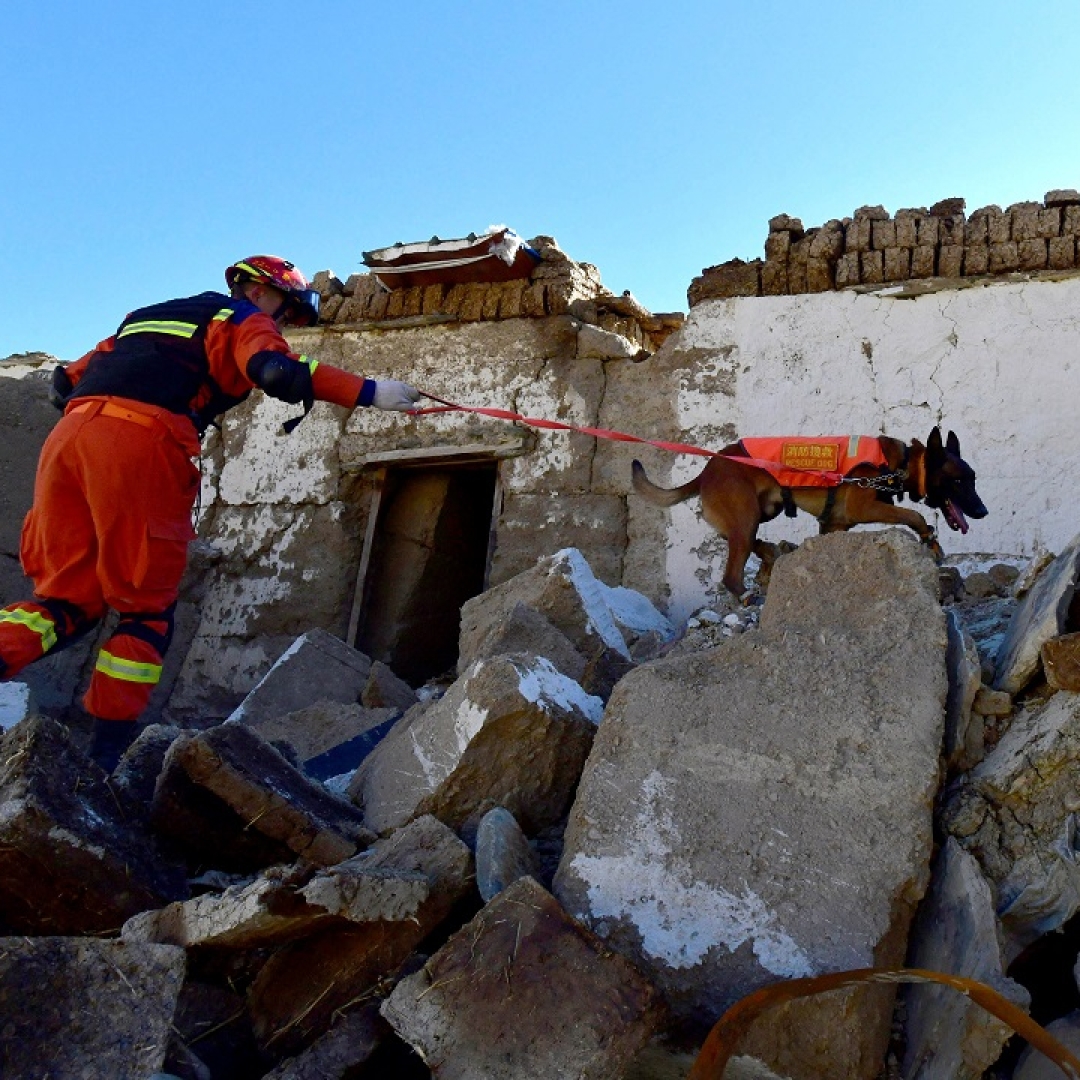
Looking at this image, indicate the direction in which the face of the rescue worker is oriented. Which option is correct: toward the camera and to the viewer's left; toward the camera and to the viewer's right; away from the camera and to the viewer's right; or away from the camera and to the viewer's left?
away from the camera and to the viewer's right

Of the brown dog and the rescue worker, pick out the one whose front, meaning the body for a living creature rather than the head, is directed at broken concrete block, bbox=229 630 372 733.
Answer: the rescue worker

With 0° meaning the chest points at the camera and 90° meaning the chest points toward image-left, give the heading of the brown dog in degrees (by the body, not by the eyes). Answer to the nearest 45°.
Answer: approximately 270°

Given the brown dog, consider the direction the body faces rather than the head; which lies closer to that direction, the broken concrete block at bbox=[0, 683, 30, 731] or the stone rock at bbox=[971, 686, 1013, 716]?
the stone rock

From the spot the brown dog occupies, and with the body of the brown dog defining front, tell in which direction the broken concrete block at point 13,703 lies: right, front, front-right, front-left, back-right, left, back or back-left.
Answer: back

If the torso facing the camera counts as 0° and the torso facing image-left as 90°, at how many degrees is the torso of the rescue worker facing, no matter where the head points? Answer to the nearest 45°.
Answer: approximately 225°

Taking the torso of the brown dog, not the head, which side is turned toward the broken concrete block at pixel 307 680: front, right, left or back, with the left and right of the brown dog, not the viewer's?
back
